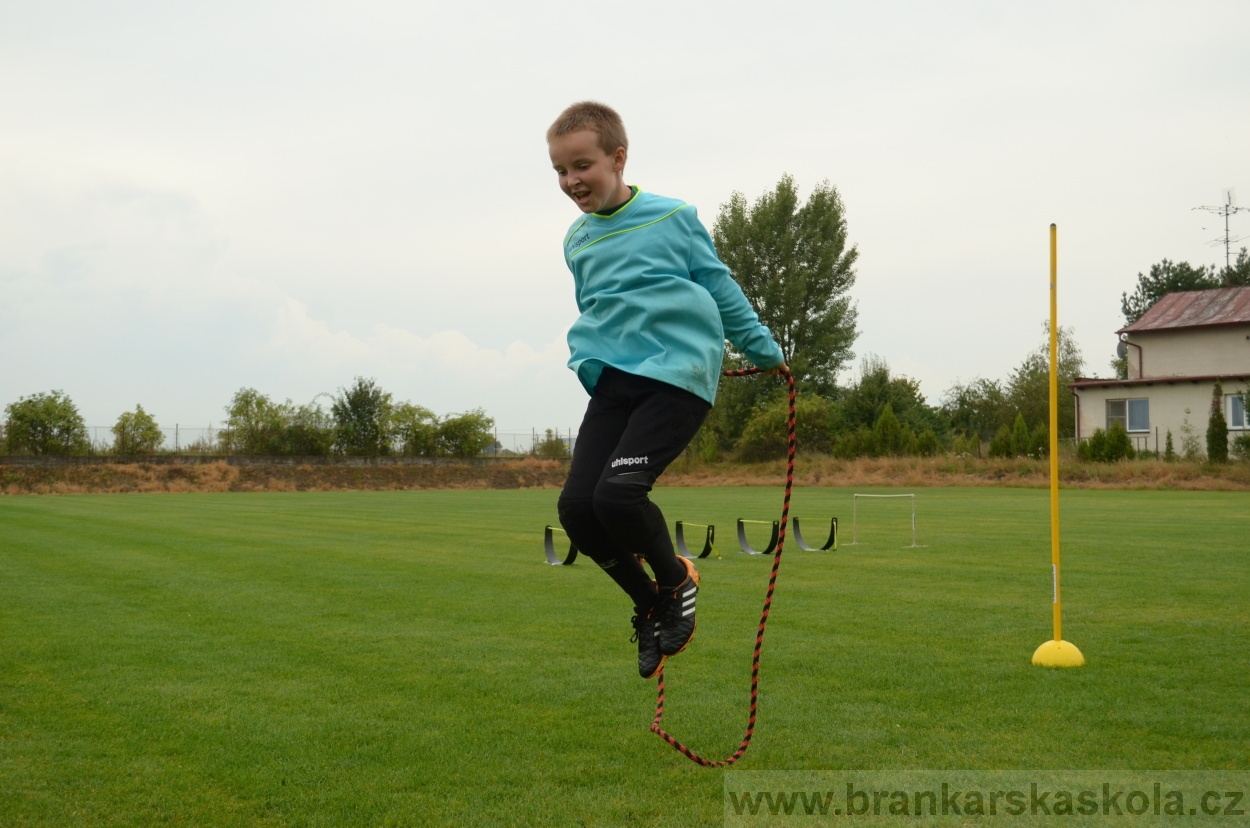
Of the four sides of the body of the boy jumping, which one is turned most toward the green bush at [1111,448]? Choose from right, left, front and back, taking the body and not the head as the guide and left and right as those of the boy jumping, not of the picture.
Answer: back

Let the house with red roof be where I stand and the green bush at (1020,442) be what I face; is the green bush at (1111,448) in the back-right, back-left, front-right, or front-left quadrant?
front-left

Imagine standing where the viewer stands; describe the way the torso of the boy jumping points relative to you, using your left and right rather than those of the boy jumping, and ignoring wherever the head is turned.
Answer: facing the viewer and to the left of the viewer

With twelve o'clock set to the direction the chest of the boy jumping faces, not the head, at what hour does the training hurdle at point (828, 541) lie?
The training hurdle is roughly at 5 o'clock from the boy jumping.

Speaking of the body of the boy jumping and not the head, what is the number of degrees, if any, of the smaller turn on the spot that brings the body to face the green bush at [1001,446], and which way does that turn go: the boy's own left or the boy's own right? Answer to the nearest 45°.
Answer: approximately 135° to the boy's own right

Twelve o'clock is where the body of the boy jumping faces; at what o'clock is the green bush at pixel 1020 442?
The green bush is roughly at 5 o'clock from the boy jumping.

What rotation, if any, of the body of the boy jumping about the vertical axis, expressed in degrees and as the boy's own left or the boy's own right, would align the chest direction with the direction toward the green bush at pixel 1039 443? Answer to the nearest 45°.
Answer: approximately 135° to the boy's own right

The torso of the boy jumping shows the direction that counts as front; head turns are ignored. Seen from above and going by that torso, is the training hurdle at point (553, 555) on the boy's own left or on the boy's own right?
on the boy's own right

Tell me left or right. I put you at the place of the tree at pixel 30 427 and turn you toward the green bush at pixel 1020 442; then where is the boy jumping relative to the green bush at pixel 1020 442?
right
